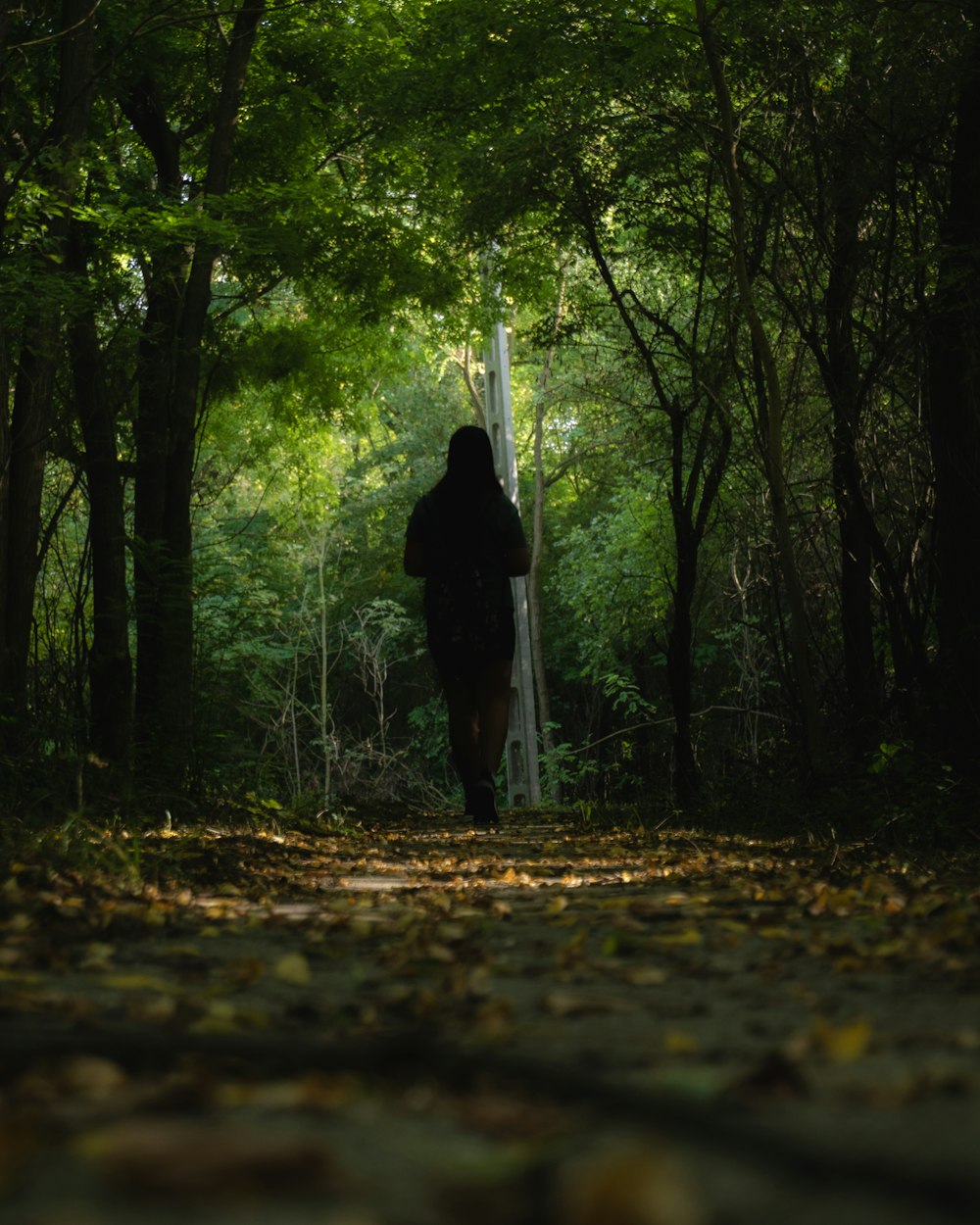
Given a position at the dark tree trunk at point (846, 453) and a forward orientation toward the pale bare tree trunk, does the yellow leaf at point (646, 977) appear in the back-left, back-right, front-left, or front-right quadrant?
back-left

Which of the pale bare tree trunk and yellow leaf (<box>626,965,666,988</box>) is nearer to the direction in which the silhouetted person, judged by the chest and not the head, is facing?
the pale bare tree trunk

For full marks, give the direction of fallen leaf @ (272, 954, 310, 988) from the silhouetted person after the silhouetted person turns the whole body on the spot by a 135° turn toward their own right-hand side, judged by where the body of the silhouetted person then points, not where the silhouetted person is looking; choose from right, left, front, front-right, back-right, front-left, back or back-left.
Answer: front-right

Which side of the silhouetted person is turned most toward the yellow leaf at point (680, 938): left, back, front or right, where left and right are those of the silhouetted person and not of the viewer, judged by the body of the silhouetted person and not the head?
back

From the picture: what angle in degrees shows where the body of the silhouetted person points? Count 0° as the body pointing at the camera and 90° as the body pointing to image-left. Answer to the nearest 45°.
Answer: approximately 180°

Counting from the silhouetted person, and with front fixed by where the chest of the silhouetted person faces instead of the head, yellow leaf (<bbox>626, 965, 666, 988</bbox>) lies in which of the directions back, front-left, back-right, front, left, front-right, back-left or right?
back

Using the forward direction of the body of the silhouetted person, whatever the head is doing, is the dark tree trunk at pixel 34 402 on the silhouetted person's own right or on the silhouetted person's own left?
on the silhouetted person's own left

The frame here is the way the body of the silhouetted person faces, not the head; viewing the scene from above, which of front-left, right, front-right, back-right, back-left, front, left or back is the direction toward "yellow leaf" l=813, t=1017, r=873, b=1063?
back

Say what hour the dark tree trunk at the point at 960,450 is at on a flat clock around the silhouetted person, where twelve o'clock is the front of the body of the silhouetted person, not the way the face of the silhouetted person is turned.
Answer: The dark tree trunk is roughly at 4 o'clock from the silhouetted person.
